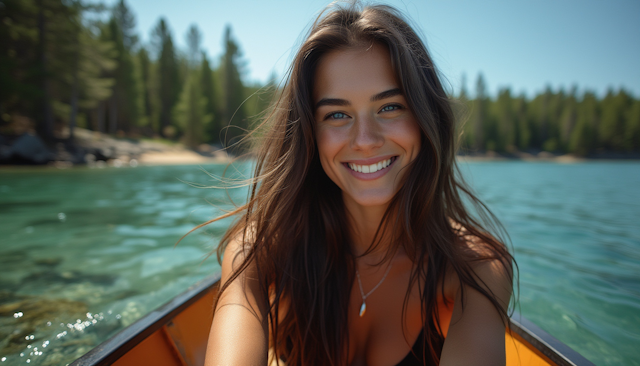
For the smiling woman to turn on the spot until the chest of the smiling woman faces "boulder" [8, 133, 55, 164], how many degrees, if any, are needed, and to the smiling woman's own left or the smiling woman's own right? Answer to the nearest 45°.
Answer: approximately 135° to the smiling woman's own right

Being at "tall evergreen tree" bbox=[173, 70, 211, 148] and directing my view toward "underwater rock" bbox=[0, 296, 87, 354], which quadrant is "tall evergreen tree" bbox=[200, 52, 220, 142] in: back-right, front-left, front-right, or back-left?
back-left

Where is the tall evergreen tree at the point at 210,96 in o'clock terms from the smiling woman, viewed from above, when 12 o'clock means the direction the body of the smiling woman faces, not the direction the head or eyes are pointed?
The tall evergreen tree is roughly at 5 o'clock from the smiling woman.

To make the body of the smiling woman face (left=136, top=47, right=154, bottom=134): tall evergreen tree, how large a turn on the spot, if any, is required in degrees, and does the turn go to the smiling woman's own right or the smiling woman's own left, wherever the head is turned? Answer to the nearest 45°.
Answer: approximately 135° to the smiling woman's own right

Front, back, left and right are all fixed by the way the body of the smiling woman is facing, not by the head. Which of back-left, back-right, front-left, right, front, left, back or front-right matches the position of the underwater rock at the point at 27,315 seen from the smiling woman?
right

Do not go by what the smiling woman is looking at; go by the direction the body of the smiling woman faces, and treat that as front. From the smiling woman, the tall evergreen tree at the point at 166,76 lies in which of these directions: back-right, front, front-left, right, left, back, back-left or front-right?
back-right

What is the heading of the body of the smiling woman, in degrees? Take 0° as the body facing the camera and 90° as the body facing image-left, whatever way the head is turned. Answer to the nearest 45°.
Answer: approximately 0°

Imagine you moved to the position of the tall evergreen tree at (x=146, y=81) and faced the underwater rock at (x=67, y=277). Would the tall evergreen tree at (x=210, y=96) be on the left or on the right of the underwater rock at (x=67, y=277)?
left
